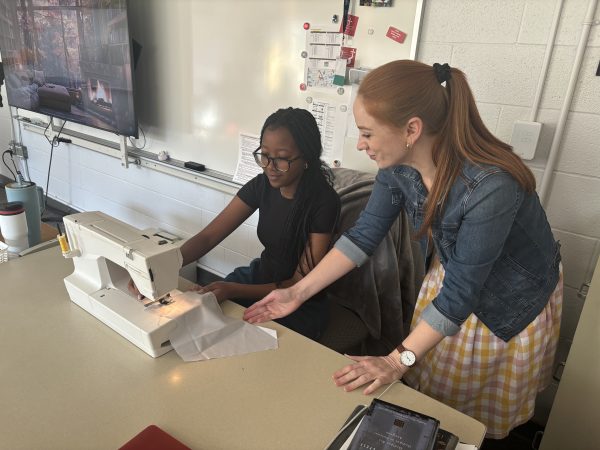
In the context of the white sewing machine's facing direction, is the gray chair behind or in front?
in front

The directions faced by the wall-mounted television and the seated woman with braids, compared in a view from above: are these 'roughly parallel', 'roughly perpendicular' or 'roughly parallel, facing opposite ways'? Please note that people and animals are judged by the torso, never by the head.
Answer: roughly parallel

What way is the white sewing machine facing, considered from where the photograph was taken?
facing away from the viewer and to the right of the viewer

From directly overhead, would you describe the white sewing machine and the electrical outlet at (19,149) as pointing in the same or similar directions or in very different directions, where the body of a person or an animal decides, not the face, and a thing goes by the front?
very different directions

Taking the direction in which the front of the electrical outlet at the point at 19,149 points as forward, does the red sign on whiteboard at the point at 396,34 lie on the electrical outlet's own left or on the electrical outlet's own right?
on the electrical outlet's own left

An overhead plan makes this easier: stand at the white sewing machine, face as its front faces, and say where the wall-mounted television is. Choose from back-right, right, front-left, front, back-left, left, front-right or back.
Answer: front-left

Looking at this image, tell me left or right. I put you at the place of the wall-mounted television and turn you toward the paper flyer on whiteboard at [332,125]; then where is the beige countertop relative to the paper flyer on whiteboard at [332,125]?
right

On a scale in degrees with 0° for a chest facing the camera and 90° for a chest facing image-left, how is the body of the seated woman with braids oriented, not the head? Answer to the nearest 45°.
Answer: approximately 45°

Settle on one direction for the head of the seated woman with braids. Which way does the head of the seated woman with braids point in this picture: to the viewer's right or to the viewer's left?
to the viewer's left

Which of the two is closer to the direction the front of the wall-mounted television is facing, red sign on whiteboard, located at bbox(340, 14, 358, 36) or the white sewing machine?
the white sewing machine

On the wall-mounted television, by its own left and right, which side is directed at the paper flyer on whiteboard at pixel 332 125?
left

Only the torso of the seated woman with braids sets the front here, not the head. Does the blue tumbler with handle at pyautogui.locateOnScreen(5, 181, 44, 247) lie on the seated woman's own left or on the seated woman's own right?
on the seated woman's own right

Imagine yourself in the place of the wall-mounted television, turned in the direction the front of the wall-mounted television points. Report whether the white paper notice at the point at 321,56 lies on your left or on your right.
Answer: on your left
